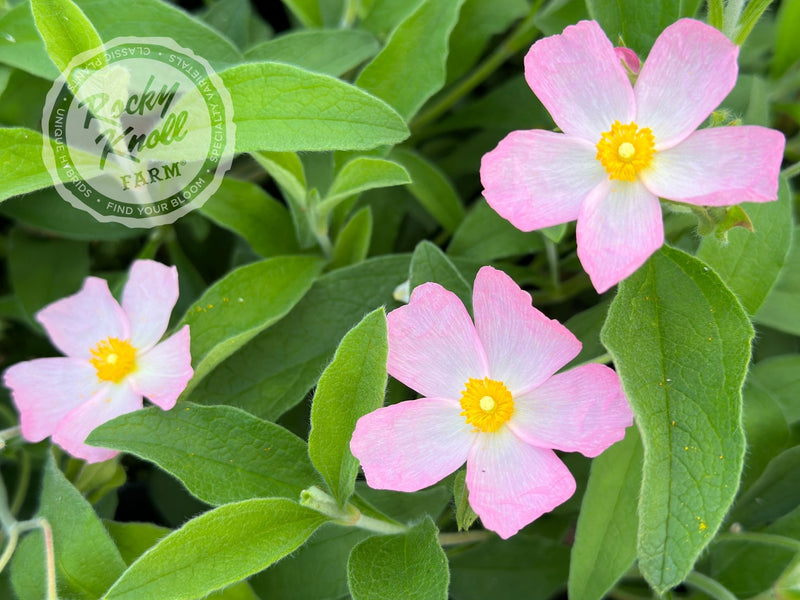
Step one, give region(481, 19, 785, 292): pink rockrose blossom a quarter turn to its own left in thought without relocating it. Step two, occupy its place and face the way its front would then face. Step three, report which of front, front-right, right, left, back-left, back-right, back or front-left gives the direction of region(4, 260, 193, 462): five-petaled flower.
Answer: back

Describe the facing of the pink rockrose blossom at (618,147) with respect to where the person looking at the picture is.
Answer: facing the viewer

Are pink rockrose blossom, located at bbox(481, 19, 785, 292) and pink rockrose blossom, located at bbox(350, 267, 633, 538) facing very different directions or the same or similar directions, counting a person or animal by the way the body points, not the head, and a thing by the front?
same or similar directions

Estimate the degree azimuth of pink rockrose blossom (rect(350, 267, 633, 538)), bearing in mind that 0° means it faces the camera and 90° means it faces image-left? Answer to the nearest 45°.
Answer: approximately 0°

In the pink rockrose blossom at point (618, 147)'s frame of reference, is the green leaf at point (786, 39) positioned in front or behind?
behind

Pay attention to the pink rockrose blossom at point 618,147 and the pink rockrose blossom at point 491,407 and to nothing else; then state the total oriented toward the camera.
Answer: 2

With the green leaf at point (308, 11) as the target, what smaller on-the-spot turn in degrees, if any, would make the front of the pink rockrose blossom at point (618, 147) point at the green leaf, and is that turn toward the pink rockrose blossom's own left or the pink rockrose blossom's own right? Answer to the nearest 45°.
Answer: approximately 135° to the pink rockrose blossom's own right
